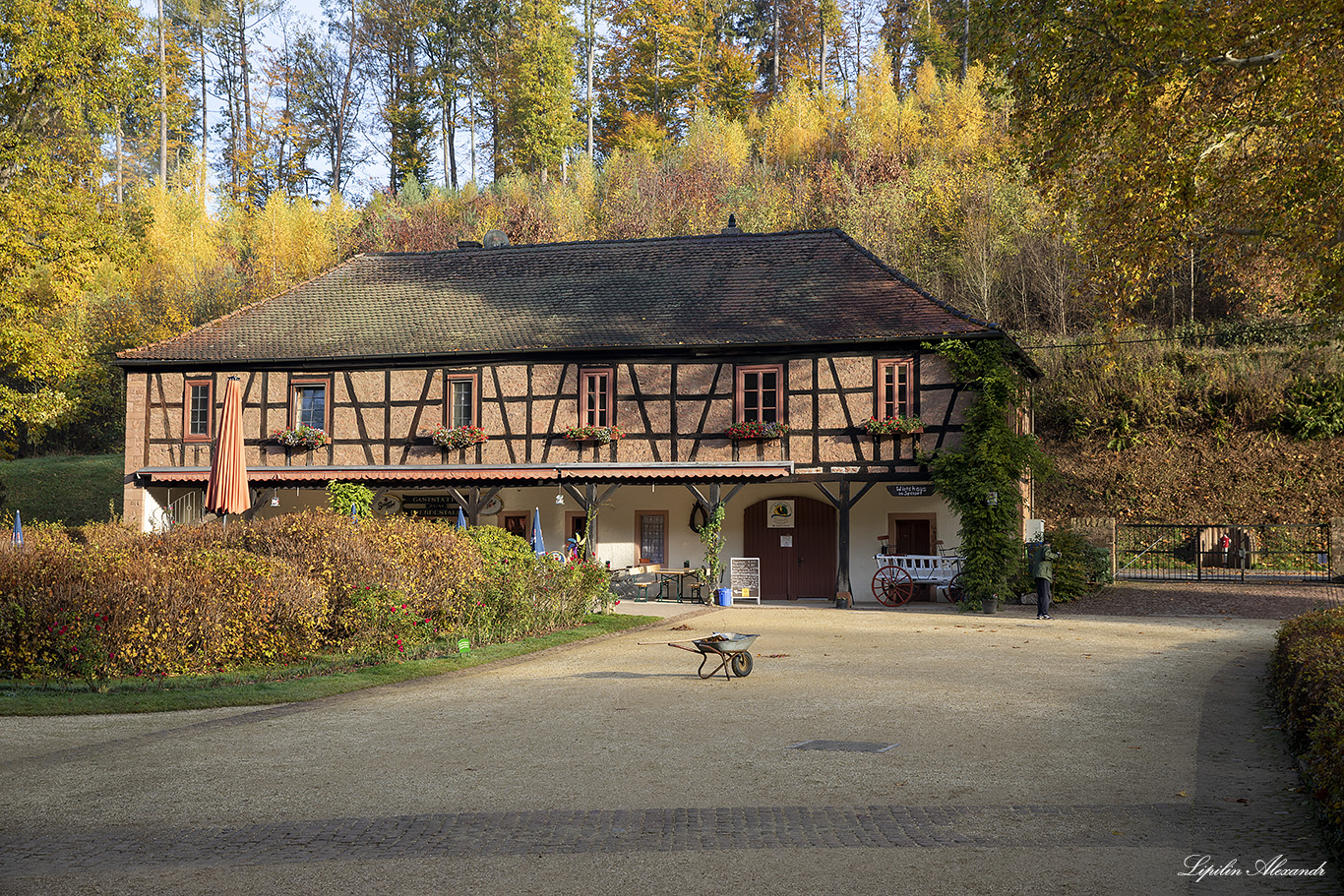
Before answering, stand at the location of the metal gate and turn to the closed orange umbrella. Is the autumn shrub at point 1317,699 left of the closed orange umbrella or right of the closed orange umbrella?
left

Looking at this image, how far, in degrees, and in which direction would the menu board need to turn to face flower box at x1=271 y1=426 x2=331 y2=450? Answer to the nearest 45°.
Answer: approximately 90° to its right

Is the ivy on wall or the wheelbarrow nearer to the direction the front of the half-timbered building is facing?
the wheelbarrow

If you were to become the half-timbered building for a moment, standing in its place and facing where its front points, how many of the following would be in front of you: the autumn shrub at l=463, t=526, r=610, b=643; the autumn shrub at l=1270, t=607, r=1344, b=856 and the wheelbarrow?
3

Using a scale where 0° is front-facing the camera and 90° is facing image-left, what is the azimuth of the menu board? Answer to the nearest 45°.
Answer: approximately 0°

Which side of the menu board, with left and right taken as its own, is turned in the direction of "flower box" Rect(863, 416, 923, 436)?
left

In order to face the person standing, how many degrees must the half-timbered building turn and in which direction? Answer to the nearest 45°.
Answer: approximately 45° to its left

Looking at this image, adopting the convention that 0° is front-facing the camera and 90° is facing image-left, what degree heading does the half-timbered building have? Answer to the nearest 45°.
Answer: approximately 0°

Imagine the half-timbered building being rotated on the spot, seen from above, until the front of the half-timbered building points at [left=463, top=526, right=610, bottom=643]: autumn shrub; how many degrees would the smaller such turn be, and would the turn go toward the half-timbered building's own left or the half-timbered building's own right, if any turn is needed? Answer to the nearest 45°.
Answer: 0° — it already faces it

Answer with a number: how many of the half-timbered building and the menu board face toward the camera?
2
